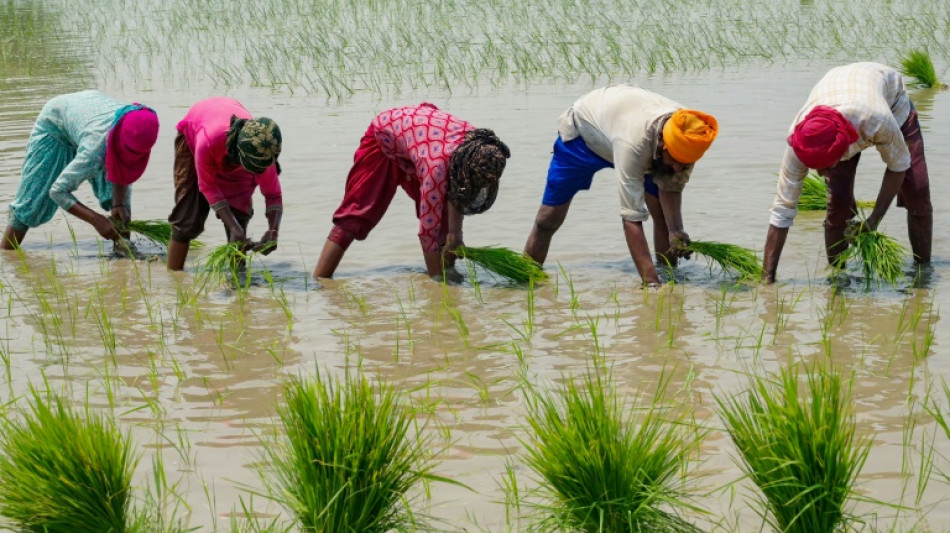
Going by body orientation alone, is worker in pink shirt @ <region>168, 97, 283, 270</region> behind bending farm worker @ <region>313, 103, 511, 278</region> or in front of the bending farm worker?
behind

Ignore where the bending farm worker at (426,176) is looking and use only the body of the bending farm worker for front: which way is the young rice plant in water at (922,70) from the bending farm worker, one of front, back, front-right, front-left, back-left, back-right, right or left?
front-left

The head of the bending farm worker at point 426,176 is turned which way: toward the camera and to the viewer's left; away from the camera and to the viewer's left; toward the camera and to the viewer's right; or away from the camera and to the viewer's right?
toward the camera and to the viewer's right

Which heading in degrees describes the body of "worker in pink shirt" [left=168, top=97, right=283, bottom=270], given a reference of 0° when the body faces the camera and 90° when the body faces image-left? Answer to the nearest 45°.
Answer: approximately 315°

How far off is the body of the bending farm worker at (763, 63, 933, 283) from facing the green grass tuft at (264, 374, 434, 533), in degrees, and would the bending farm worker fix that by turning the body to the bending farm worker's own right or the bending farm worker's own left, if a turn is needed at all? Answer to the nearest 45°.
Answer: approximately 45° to the bending farm worker's own left

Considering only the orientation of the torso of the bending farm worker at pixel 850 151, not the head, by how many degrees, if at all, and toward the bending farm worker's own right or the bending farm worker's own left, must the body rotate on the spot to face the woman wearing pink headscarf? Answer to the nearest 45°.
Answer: approximately 45° to the bending farm worker's own right

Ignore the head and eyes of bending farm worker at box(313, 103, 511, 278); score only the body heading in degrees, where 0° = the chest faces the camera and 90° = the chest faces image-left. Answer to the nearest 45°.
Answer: approximately 270°

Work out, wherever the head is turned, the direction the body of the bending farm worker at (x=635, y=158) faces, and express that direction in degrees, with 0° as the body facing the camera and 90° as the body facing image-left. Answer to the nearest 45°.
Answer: approximately 315°

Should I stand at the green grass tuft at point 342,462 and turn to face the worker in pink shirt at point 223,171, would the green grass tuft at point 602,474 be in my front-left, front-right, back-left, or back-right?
back-right

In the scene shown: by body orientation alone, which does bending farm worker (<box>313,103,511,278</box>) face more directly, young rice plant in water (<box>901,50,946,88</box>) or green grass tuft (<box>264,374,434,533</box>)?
the young rice plant in water

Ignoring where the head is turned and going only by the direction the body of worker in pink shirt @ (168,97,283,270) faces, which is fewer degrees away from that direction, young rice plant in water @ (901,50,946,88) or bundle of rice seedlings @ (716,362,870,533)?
the bundle of rice seedlings
